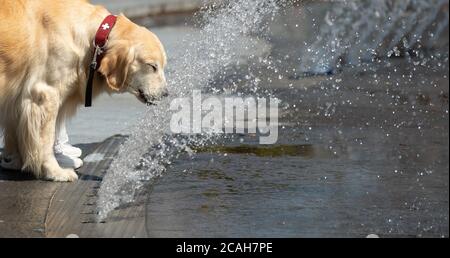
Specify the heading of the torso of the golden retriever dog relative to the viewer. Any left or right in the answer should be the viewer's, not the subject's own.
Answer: facing to the right of the viewer
